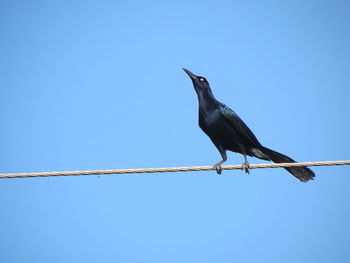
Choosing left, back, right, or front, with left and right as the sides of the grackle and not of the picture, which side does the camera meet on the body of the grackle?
left
